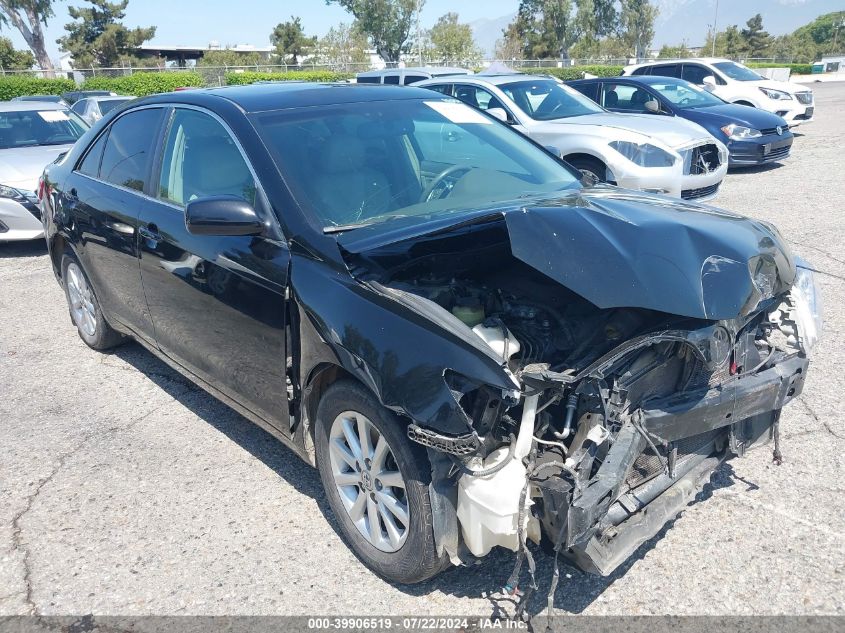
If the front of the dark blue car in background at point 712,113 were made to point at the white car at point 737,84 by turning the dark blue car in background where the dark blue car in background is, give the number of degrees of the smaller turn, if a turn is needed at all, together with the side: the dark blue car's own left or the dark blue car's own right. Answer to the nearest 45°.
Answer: approximately 135° to the dark blue car's own left

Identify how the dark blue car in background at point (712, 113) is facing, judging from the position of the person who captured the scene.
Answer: facing the viewer and to the right of the viewer

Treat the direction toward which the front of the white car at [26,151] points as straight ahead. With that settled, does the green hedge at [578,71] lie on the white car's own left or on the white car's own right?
on the white car's own left

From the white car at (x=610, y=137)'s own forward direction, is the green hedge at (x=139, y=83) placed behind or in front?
behind

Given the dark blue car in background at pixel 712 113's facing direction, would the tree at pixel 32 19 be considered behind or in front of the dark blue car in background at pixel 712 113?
behind

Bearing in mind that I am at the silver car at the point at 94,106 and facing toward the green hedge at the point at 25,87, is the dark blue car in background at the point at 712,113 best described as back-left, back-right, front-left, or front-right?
back-right

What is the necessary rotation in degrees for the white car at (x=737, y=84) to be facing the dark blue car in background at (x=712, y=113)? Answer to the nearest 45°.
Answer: approximately 45° to its right

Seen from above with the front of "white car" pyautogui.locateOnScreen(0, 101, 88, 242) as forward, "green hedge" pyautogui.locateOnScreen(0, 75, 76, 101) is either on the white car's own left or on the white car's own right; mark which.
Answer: on the white car's own left

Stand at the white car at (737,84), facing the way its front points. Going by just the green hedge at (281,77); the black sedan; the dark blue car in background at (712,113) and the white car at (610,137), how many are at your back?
1

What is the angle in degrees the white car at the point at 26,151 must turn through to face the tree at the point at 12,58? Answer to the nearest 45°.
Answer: approximately 135° to its left

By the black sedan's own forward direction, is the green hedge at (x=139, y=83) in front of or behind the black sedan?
behind

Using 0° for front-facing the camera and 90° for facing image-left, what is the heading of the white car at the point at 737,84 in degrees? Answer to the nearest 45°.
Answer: approximately 315°

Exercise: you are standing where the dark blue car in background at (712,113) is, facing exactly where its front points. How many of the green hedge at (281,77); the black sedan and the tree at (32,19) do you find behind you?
2

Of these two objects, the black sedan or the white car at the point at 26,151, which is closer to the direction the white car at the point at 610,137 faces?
the black sedan
